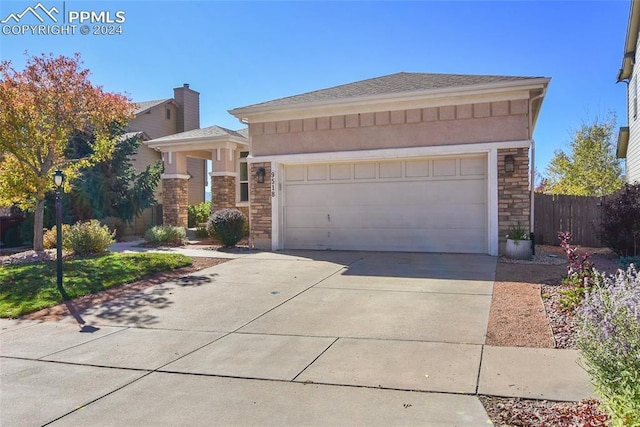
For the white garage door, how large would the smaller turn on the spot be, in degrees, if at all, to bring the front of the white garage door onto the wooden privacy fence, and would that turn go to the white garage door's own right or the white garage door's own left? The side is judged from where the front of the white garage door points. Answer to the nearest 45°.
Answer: approximately 90° to the white garage door's own left

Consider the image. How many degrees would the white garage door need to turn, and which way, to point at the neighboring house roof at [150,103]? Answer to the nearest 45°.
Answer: approximately 135° to its right

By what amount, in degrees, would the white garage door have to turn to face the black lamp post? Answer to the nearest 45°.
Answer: approximately 45° to its right

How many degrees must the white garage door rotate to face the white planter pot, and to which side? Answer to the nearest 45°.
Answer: approximately 45° to its left

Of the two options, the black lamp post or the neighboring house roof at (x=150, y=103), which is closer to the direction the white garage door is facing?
the black lamp post

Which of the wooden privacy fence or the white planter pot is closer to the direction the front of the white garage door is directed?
the white planter pot

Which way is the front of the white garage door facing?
toward the camera

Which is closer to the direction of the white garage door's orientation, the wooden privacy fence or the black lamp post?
the black lamp post

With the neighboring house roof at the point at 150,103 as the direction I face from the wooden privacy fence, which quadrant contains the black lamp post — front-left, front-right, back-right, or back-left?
front-left
